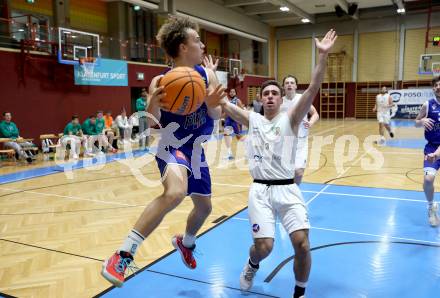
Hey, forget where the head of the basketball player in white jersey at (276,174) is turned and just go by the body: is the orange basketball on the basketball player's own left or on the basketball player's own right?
on the basketball player's own right

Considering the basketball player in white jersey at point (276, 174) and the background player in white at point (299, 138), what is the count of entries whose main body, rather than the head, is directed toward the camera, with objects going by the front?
2

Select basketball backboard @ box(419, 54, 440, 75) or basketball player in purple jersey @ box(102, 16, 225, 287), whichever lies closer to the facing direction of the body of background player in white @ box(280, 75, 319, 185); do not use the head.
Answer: the basketball player in purple jersey

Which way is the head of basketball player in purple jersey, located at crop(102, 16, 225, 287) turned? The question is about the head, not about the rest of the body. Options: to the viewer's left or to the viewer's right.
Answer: to the viewer's right

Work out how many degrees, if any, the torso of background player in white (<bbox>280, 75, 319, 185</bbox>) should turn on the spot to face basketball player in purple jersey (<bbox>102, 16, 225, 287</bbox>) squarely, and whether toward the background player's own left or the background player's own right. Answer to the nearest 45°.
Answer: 0° — they already face them

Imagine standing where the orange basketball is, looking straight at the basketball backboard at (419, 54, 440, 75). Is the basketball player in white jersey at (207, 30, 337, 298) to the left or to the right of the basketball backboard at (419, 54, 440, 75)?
right

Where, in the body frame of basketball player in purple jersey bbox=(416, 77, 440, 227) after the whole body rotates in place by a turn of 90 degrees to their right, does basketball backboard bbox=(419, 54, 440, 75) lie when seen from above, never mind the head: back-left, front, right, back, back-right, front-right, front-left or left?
right

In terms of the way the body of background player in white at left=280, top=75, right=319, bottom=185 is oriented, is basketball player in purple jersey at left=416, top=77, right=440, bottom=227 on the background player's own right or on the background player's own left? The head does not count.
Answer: on the background player's own left

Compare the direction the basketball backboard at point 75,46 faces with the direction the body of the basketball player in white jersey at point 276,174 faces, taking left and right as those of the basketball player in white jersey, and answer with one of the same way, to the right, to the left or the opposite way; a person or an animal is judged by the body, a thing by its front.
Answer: to the left

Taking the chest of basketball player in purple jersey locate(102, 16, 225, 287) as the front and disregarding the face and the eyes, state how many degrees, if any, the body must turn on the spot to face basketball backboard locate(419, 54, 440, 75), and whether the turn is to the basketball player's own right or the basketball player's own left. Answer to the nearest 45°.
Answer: approximately 90° to the basketball player's own left

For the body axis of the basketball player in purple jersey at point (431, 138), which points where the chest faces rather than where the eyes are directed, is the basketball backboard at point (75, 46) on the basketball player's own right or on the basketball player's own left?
on the basketball player's own right
